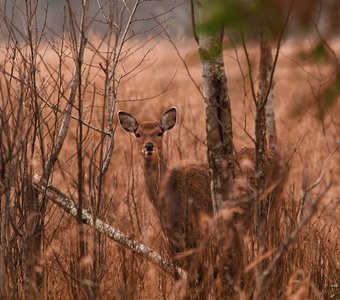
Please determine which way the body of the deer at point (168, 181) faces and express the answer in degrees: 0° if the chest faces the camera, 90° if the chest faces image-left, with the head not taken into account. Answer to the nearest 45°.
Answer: approximately 45°

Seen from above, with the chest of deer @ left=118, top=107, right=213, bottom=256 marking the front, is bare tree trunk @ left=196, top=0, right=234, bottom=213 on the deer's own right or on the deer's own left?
on the deer's own left
